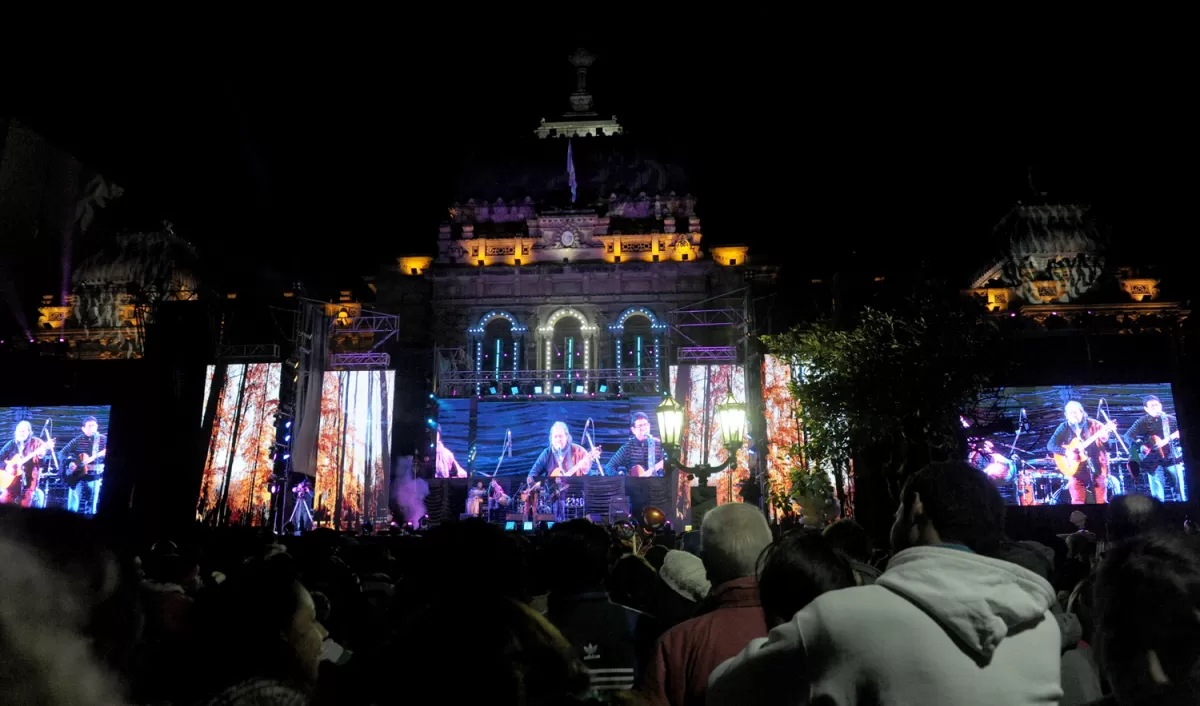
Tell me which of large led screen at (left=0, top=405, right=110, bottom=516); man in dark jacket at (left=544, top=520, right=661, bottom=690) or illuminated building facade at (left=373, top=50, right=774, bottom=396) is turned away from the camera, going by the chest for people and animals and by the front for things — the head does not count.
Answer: the man in dark jacket

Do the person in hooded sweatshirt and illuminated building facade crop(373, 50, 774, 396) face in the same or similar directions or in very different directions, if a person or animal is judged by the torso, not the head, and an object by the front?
very different directions

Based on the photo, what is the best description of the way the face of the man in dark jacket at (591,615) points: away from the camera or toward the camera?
away from the camera

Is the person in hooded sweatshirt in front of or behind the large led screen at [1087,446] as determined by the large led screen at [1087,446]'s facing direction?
in front

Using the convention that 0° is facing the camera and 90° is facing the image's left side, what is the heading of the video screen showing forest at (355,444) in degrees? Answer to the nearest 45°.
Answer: approximately 0°

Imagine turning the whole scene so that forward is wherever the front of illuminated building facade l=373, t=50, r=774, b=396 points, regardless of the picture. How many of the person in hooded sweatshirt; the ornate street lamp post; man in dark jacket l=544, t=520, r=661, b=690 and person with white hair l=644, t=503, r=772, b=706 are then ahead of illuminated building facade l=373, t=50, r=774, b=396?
4

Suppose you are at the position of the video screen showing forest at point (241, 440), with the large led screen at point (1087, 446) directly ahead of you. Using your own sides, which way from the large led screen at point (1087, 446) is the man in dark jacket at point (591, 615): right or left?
right

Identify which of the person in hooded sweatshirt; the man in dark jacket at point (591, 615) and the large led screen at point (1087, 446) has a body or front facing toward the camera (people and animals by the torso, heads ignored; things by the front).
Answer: the large led screen

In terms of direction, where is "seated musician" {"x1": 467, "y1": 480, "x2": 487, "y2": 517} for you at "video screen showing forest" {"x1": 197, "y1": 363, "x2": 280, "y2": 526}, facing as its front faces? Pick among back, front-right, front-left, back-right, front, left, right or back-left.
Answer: front-left
